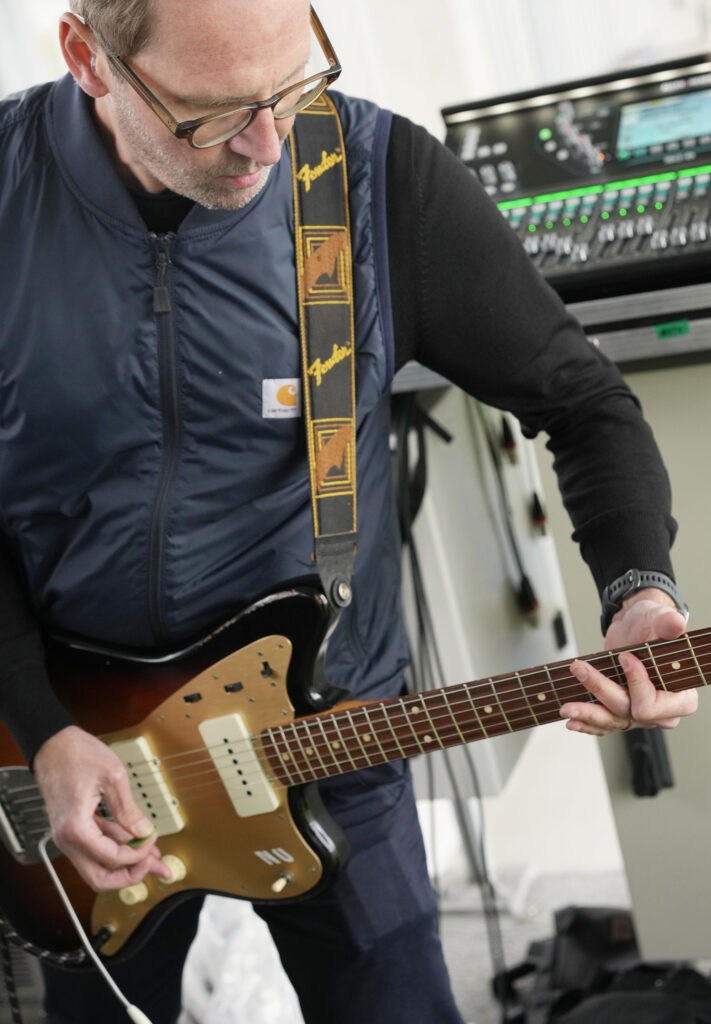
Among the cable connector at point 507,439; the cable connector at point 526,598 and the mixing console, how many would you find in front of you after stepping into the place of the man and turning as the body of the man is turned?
0

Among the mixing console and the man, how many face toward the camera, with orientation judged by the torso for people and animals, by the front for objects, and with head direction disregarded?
2

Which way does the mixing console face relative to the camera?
toward the camera

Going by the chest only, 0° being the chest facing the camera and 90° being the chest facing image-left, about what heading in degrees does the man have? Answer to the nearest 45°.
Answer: approximately 0°

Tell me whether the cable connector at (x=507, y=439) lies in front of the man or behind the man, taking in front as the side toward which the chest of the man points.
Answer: behind

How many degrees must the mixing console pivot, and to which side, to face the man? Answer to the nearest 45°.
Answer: approximately 45° to its right

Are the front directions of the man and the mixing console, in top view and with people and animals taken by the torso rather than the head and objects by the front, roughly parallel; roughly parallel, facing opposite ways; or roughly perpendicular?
roughly parallel
